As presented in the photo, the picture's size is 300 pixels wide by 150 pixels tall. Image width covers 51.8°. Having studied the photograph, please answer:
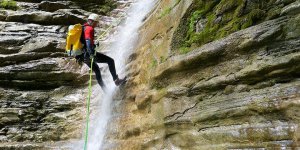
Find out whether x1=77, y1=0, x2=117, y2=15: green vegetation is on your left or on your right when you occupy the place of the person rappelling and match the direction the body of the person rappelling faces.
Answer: on your left

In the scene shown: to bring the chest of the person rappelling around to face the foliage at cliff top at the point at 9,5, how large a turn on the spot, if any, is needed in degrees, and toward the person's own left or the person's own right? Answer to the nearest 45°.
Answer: approximately 135° to the person's own left

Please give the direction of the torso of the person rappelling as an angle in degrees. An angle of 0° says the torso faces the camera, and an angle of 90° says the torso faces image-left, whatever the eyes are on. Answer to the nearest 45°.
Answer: approximately 270°
